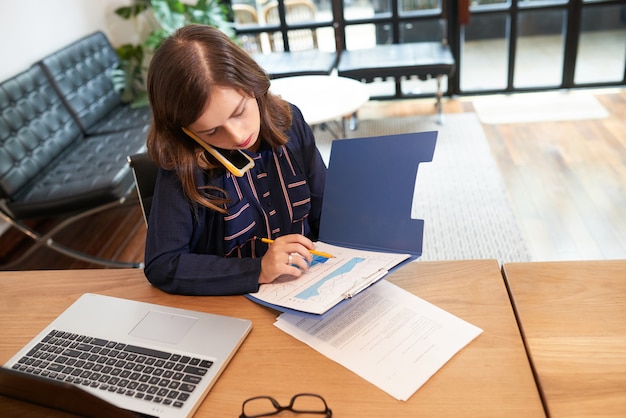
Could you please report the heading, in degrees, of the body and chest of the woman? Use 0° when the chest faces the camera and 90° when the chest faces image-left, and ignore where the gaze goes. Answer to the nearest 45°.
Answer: approximately 315°

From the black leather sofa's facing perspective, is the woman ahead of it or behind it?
ahead

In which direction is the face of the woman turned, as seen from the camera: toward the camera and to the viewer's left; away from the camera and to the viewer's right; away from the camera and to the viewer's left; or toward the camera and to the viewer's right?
toward the camera and to the viewer's right

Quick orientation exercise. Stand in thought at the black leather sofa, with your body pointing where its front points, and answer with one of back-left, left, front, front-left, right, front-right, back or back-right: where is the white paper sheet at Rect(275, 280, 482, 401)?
front-right

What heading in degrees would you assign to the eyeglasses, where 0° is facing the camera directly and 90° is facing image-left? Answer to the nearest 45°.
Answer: approximately 180°

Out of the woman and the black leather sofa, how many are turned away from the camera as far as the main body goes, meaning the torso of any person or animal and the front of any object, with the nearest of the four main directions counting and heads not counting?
0

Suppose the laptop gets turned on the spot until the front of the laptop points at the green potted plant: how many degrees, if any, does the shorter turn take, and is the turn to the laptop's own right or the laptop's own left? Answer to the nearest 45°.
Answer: approximately 45° to the laptop's own left

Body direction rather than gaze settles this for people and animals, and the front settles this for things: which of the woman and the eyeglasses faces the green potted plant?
the eyeglasses

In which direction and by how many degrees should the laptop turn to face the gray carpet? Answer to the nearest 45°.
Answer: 0° — it already faces it

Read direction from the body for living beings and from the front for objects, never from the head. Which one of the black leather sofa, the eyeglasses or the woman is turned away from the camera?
the eyeglasses

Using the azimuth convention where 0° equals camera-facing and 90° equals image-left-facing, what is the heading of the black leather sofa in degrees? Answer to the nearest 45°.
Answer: approximately 315°

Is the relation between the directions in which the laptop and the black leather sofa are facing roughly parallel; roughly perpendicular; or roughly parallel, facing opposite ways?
roughly perpendicular

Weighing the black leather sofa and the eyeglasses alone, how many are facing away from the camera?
1

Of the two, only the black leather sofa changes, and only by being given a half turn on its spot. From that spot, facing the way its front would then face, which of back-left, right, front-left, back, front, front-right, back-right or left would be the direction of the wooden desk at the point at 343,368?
back-left
